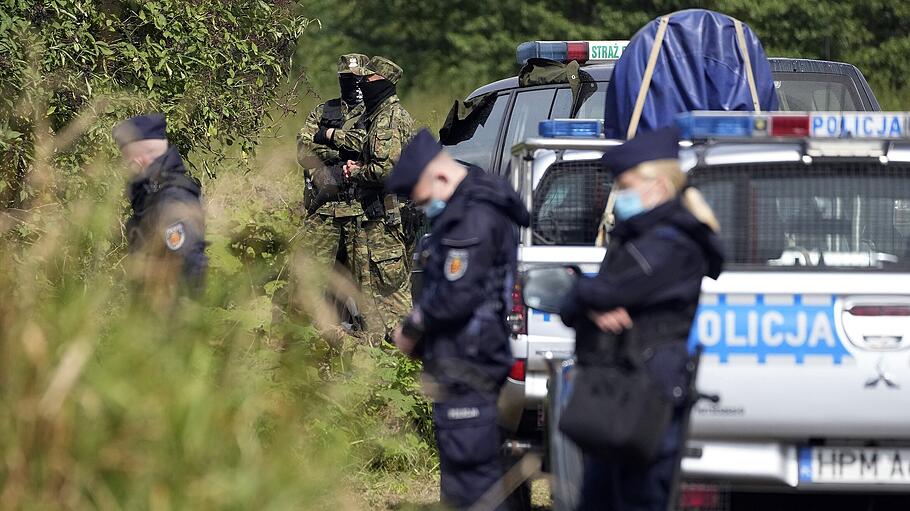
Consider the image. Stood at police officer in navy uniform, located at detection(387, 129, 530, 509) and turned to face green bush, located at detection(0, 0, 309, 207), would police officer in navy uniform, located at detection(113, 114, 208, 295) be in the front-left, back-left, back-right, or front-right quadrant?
front-left

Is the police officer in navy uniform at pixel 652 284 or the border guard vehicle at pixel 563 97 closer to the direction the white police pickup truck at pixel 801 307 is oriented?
the border guard vehicle

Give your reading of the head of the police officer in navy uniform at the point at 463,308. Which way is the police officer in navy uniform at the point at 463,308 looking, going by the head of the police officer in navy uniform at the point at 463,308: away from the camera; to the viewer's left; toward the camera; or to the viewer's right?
to the viewer's left

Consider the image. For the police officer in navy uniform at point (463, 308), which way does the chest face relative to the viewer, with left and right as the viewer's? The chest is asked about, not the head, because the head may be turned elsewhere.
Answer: facing to the left of the viewer

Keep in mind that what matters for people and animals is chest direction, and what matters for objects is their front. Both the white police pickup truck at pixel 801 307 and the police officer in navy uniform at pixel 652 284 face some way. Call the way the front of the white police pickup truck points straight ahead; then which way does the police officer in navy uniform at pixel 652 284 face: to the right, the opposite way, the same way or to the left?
to the left

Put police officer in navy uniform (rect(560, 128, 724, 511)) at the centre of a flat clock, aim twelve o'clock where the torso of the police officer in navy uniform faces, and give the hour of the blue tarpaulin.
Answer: The blue tarpaulin is roughly at 3 o'clock from the police officer in navy uniform.

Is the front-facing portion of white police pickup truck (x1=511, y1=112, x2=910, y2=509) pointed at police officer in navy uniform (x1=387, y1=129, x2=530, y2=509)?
no

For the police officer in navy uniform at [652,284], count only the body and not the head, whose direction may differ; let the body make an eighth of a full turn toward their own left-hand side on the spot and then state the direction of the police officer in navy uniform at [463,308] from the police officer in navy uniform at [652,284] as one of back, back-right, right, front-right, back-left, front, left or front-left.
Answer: right

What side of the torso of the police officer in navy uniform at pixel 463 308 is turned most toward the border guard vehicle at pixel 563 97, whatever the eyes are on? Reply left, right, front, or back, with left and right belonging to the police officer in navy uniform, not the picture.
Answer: right

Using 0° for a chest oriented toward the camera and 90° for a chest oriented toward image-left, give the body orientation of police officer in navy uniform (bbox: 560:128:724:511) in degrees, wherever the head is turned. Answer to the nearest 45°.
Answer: approximately 90°

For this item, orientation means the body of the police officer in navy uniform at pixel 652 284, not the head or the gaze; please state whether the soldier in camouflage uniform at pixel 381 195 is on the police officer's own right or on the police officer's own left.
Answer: on the police officer's own right

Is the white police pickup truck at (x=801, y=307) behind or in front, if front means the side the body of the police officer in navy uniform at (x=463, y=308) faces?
behind

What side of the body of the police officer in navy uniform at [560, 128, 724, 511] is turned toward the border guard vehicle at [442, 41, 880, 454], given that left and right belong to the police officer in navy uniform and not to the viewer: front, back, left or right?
right

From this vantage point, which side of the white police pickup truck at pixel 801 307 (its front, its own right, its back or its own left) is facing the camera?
back

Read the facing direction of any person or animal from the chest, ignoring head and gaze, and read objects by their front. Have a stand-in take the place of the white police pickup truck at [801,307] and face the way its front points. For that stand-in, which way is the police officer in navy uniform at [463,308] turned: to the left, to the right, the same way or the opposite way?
to the left

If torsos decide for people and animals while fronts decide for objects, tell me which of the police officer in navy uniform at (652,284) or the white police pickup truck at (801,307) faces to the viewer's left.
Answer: the police officer in navy uniform
